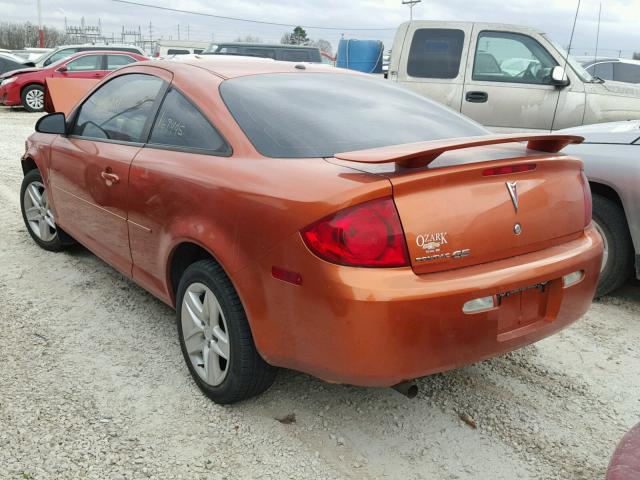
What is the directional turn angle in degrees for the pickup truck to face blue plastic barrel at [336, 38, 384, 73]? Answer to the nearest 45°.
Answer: approximately 135° to its left

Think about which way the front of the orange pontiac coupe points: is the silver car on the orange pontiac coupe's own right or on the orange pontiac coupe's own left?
on the orange pontiac coupe's own right

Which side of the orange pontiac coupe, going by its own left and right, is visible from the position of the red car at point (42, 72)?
front

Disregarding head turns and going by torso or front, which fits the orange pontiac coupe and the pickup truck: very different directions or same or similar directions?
very different directions

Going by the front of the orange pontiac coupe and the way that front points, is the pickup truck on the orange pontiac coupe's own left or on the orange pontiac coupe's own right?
on the orange pontiac coupe's own right

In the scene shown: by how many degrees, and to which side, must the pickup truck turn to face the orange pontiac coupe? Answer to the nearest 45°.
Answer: approximately 90° to its right

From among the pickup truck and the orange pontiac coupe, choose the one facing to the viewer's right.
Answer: the pickup truck

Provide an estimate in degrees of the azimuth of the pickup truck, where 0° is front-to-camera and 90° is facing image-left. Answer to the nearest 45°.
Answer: approximately 270°

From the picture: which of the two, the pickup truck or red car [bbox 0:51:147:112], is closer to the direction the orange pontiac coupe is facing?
the red car

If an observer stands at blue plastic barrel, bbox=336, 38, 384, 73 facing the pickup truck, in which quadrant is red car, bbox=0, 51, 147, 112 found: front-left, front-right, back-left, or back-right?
back-right

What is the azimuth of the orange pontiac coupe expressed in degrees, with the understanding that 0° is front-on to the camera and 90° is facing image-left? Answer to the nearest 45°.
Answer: approximately 135°

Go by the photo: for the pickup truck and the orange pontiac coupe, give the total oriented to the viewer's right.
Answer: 1
